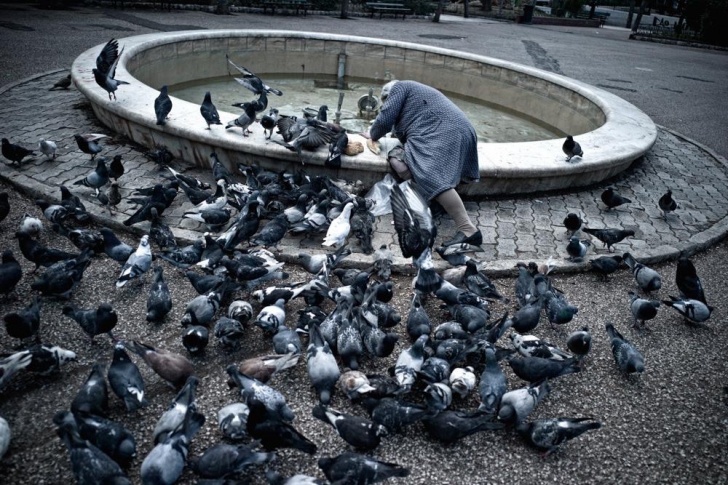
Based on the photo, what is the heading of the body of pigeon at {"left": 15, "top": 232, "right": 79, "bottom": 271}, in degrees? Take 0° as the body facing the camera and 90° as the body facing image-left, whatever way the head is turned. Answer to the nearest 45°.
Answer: approximately 90°

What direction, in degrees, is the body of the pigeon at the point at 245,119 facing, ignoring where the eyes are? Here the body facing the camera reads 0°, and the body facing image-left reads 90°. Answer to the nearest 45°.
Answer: approximately 270°

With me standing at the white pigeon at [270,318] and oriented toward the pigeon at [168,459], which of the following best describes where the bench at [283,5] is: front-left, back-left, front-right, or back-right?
back-right

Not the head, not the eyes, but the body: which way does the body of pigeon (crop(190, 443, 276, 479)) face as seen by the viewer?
to the viewer's left

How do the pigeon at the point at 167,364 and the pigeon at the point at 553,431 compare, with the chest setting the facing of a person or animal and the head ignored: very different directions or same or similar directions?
very different directions

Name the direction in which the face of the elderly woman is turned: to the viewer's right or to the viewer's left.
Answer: to the viewer's left

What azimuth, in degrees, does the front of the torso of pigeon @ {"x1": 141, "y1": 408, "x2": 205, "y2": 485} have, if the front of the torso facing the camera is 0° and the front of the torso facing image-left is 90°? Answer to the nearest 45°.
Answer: approximately 45°

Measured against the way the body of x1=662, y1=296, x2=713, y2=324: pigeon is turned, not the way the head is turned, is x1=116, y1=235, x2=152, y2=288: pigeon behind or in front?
behind
